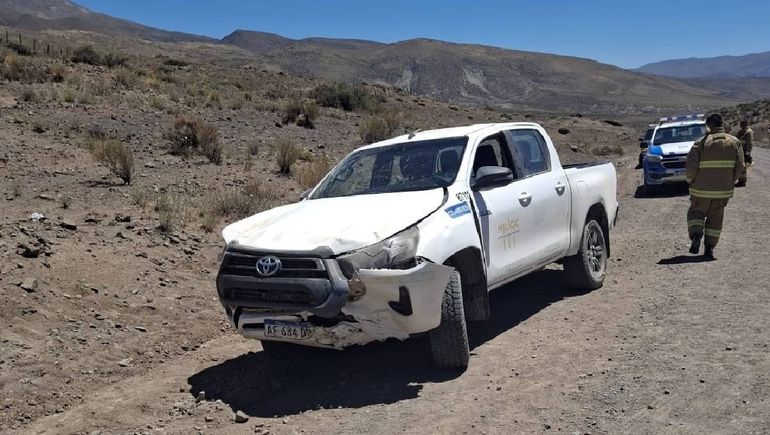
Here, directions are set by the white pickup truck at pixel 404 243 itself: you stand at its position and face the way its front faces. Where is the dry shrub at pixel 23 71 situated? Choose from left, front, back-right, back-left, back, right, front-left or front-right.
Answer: right

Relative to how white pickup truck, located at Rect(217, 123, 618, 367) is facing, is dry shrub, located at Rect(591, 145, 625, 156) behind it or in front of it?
behind

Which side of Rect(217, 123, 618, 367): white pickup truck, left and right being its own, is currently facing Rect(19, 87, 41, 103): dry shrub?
right

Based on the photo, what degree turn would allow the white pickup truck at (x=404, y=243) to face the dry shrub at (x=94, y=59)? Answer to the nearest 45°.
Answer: approximately 90° to its right

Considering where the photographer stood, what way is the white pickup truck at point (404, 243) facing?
facing the viewer and to the left of the viewer

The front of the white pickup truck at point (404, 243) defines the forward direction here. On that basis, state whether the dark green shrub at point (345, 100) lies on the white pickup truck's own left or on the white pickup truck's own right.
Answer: on the white pickup truck's own right

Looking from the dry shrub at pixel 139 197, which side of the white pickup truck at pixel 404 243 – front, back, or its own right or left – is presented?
right

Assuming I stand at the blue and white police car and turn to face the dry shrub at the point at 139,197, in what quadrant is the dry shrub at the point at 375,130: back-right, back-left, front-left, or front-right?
front-right

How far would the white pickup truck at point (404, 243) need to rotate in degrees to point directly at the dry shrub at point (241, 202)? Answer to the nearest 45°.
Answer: approximately 90° to its right

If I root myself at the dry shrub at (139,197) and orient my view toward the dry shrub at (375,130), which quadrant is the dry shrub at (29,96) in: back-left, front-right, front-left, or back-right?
front-left

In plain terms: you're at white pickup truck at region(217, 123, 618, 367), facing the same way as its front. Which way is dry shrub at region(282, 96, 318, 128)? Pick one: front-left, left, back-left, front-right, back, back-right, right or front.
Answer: back-right

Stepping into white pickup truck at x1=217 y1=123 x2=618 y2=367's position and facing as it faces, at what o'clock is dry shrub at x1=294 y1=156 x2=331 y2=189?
The dry shrub is roughly at 4 o'clock from the white pickup truck.

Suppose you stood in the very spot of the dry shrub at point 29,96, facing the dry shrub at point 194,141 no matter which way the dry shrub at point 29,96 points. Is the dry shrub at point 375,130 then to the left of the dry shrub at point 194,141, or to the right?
left

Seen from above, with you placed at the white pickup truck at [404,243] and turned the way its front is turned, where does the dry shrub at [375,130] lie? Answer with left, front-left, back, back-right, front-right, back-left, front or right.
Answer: back-right

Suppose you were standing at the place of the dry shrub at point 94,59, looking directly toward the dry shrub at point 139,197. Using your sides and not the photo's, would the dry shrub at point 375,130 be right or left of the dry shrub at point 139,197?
left
